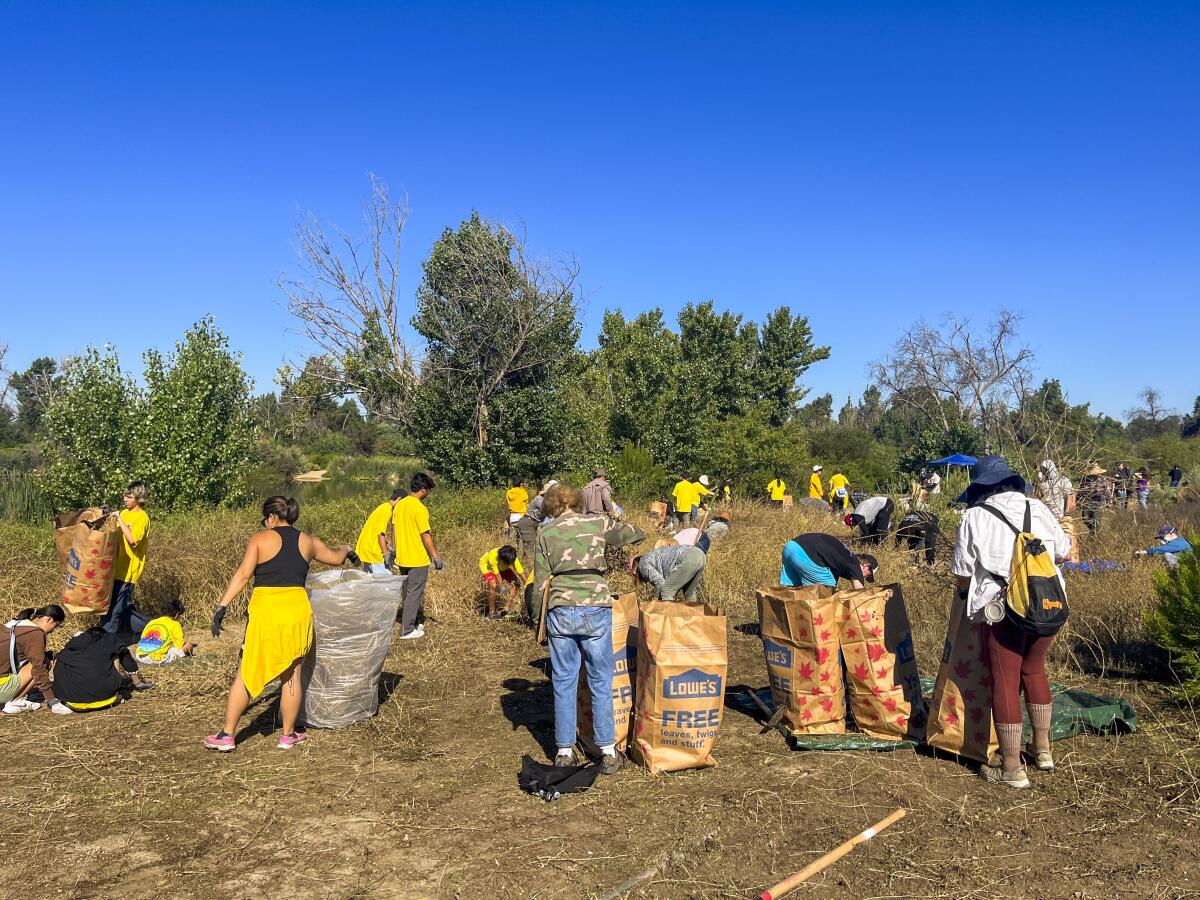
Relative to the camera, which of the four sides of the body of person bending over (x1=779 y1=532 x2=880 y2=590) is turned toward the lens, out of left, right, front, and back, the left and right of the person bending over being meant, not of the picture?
right

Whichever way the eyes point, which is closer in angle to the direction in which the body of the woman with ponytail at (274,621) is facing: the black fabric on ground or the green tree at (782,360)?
the green tree

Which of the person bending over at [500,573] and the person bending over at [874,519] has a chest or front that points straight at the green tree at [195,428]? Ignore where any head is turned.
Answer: the person bending over at [874,519]

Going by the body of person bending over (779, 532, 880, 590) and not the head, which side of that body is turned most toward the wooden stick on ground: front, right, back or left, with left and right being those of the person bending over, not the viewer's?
right

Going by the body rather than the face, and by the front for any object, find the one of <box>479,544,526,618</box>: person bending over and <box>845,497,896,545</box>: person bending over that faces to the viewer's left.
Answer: <box>845,497,896,545</box>: person bending over

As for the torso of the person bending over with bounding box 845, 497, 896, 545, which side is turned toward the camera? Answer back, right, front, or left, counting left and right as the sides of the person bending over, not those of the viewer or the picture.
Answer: left
